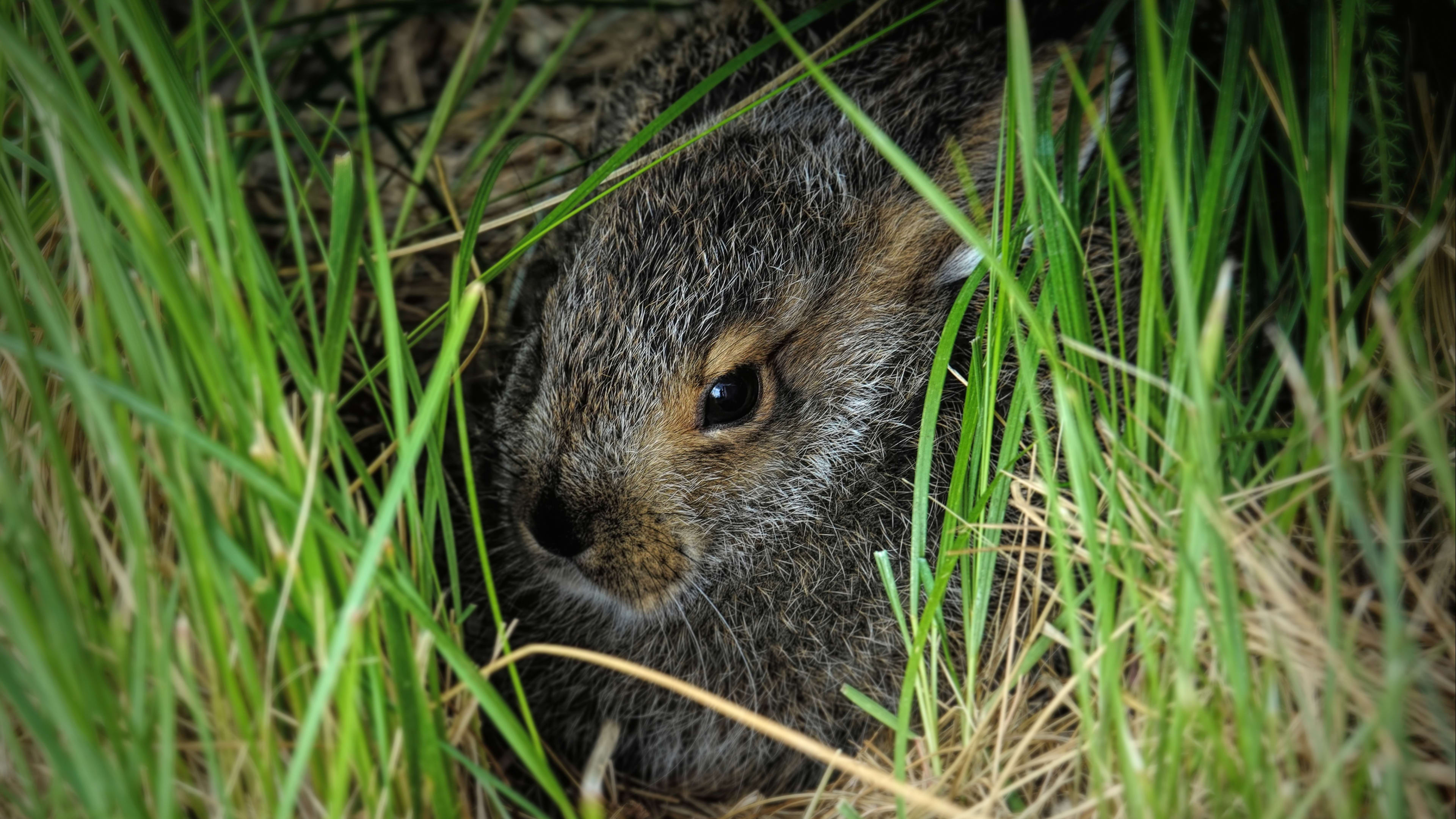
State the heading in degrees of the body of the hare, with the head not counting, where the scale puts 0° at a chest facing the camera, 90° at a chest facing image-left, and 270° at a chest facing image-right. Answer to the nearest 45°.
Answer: approximately 45°
